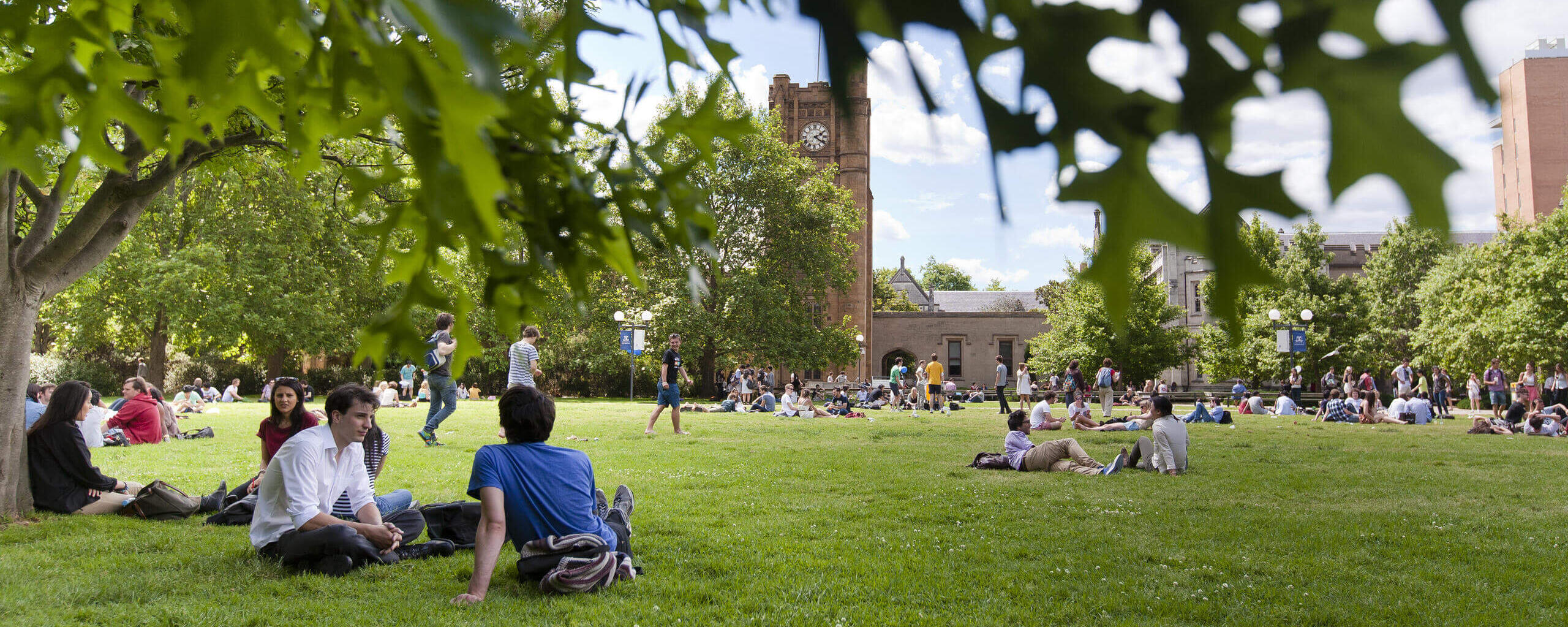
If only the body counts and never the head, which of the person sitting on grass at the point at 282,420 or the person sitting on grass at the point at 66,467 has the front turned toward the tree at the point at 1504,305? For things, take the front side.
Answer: the person sitting on grass at the point at 66,467

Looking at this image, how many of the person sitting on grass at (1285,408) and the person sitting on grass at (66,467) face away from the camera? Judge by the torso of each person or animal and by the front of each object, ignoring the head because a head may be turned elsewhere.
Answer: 1

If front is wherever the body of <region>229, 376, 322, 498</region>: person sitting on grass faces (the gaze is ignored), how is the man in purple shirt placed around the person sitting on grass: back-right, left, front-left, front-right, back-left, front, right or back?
back-left

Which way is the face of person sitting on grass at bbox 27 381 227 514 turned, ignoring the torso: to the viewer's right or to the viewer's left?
to the viewer's right

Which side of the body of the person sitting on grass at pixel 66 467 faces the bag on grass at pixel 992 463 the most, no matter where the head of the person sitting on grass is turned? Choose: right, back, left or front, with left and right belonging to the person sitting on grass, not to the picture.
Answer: front

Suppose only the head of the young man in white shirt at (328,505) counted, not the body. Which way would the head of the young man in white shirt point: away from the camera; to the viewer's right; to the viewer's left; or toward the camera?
to the viewer's right

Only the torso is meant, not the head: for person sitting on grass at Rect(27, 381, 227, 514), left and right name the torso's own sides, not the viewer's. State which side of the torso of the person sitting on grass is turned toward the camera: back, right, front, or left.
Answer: right

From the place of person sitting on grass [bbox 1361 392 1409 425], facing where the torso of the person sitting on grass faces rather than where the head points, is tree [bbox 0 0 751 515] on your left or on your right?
on your right

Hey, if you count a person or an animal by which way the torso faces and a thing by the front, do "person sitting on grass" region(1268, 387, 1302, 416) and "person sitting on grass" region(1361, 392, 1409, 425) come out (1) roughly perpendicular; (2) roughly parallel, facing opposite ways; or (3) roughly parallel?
roughly perpendicular

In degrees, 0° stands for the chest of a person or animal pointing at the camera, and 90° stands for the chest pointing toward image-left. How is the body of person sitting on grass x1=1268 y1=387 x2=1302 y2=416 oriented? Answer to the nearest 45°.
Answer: approximately 180°
